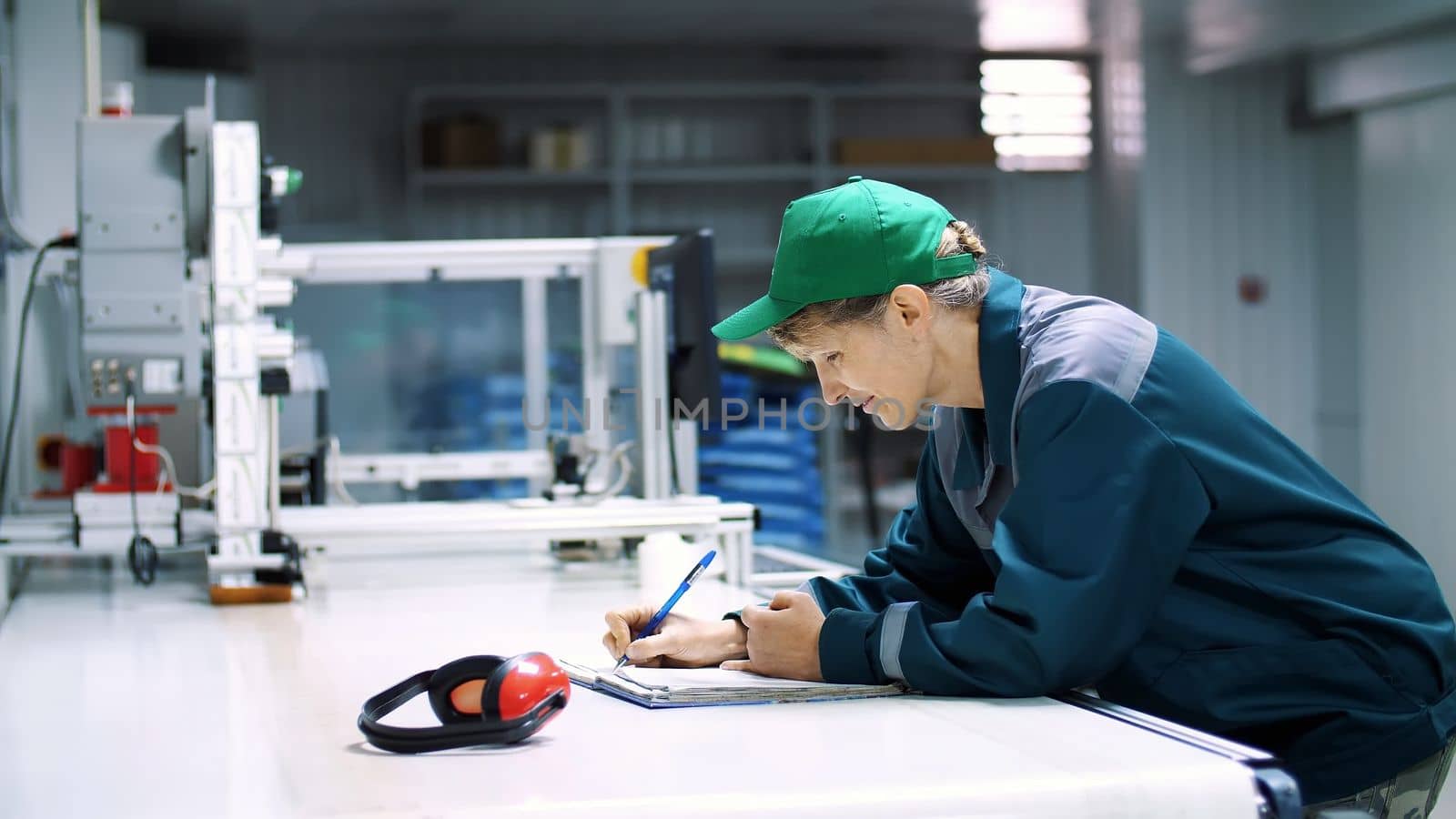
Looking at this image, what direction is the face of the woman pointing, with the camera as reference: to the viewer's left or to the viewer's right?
to the viewer's left

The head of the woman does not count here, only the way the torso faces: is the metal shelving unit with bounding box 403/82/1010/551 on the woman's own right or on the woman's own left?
on the woman's own right

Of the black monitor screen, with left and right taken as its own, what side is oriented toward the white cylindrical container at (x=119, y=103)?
back

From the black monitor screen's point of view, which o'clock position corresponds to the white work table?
The white work table is roughly at 3 o'clock from the black monitor screen.

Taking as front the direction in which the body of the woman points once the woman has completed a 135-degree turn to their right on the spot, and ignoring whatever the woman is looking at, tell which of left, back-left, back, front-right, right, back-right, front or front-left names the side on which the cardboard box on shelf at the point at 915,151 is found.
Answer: front-left

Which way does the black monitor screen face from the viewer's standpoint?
to the viewer's right

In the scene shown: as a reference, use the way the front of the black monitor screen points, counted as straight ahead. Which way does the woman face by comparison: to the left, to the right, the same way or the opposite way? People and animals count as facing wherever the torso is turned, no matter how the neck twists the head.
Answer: the opposite way

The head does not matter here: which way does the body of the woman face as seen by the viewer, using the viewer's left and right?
facing to the left of the viewer

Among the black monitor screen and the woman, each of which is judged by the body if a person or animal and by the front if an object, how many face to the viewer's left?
1

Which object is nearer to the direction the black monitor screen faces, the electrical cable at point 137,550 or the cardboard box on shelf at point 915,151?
the cardboard box on shelf
